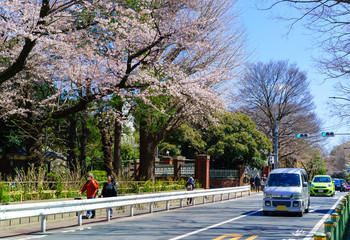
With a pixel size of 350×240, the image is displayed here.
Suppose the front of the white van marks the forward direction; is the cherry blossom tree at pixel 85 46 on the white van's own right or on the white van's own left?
on the white van's own right

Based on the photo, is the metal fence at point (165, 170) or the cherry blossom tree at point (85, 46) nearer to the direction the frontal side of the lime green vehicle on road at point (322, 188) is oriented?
the cherry blossom tree

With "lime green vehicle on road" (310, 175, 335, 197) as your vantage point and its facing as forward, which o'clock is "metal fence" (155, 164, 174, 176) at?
The metal fence is roughly at 3 o'clock from the lime green vehicle on road.

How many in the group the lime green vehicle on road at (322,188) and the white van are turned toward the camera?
2

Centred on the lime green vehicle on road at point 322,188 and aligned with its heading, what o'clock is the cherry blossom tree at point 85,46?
The cherry blossom tree is roughly at 1 o'clock from the lime green vehicle on road.

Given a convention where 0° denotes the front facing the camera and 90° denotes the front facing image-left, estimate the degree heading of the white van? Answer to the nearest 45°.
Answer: approximately 0°

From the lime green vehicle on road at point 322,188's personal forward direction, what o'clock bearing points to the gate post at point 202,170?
The gate post is roughly at 2 o'clock from the lime green vehicle on road.

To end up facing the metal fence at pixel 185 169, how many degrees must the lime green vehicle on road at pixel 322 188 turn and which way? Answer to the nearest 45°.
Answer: approximately 90° to its right
